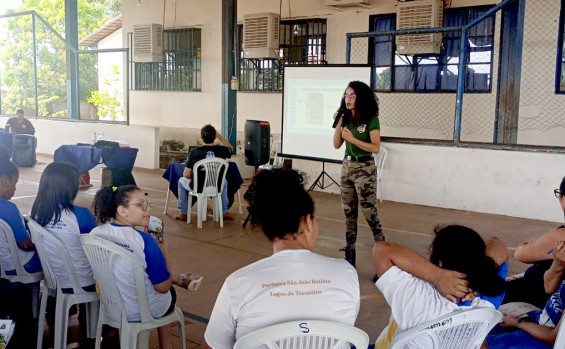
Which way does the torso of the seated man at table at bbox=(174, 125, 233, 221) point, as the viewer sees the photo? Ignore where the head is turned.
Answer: away from the camera

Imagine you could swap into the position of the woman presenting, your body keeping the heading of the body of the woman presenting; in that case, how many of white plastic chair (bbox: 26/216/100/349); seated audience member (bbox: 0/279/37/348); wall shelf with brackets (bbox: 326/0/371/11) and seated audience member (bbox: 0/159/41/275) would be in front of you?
3

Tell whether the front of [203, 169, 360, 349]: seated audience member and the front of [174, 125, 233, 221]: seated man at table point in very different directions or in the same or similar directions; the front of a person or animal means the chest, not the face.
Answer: same or similar directions

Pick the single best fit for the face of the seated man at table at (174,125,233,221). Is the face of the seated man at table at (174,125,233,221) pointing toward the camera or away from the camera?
away from the camera

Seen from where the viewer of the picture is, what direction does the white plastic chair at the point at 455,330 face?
facing away from the viewer and to the left of the viewer

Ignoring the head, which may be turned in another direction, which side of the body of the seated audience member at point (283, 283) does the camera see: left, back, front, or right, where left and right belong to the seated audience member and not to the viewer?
back

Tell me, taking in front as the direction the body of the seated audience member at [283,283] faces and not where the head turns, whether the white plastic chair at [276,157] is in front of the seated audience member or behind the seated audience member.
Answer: in front

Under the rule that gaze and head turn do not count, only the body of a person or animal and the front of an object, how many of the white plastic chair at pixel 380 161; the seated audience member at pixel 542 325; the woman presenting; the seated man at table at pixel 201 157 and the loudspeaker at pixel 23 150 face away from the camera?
1

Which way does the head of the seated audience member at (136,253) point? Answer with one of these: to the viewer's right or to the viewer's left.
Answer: to the viewer's right

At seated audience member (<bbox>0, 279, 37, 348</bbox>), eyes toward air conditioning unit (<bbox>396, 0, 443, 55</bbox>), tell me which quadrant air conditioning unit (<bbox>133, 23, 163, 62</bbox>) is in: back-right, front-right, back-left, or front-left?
front-left

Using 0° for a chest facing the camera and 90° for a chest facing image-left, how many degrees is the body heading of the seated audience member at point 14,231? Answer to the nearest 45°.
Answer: approximately 225°

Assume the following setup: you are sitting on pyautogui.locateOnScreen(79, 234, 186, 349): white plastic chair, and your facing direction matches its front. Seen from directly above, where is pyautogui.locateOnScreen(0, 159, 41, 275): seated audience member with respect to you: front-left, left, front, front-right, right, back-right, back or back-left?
left

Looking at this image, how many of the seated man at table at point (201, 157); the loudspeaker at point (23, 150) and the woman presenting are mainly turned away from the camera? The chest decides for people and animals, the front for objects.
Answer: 1

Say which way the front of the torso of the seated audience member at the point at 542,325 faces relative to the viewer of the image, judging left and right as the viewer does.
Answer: facing to the left of the viewer

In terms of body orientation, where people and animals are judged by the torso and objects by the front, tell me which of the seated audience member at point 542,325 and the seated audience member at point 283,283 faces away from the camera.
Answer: the seated audience member at point 283,283

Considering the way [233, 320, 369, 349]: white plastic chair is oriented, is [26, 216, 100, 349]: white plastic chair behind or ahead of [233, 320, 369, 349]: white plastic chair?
ahead

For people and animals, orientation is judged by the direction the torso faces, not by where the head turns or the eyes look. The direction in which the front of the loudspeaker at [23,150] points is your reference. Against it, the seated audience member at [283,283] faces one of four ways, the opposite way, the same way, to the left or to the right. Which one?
the opposite way

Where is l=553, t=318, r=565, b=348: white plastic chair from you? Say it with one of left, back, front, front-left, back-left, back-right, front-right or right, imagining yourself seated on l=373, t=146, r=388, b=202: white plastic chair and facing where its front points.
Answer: left

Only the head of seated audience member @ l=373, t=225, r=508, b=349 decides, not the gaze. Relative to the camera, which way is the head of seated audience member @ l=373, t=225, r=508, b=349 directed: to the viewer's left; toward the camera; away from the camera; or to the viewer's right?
away from the camera

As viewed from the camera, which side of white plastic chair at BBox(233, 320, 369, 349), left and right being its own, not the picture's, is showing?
back
